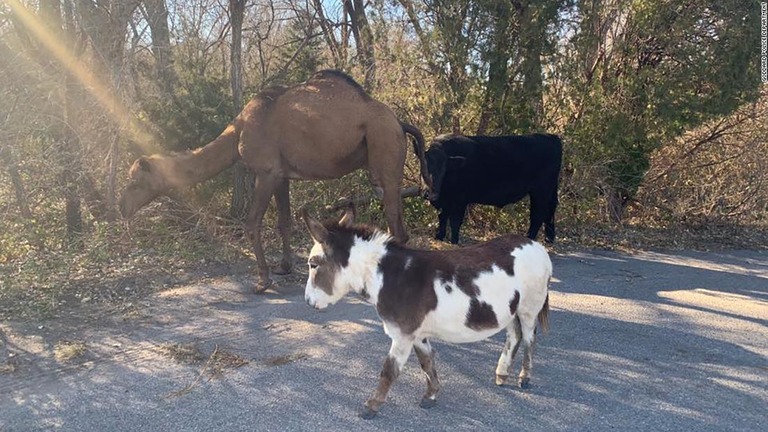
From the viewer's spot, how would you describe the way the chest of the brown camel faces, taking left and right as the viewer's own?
facing to the left of the viewer

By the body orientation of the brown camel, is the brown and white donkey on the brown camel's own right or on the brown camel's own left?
on the brown camel's own left

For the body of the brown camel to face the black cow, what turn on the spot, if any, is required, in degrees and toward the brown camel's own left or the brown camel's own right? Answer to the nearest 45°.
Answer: approximately 135° to the brown camel's own right

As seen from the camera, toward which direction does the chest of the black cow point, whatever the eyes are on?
to the viewer's left

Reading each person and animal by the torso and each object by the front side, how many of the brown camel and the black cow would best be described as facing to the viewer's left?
2

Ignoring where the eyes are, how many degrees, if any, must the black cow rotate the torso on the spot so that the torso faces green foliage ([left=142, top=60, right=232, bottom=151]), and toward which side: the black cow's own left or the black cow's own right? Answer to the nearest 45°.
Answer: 0° — it already faces it

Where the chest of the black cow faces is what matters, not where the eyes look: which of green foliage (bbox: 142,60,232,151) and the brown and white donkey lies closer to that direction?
the green foliage

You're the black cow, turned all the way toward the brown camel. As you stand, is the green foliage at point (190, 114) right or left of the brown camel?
right

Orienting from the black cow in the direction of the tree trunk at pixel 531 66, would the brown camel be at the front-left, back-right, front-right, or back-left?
back-left

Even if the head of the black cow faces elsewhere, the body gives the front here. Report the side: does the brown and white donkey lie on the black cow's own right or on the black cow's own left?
on the black cow's own left
